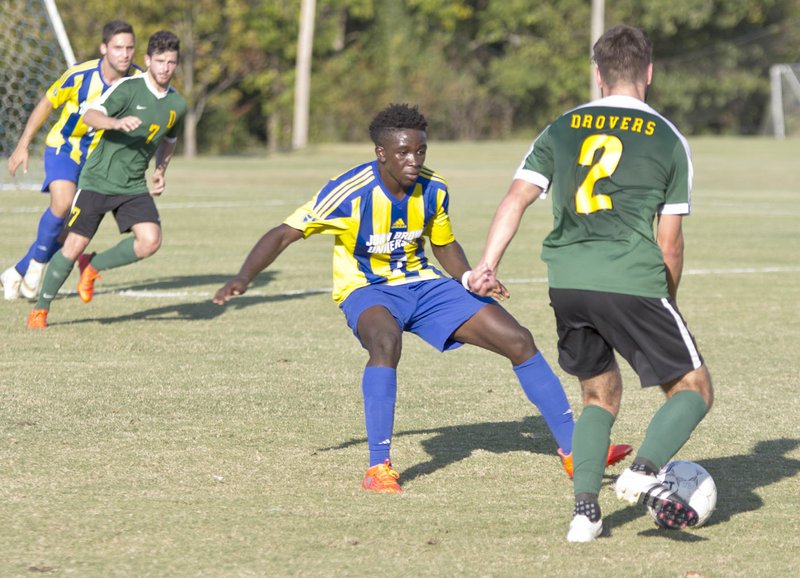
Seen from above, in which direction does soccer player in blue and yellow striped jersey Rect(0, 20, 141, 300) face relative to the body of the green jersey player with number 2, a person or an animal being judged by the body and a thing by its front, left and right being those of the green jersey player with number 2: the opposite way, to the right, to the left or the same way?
to the right

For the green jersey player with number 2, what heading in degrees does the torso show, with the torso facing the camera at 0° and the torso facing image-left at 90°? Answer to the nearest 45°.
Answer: approximately 180°

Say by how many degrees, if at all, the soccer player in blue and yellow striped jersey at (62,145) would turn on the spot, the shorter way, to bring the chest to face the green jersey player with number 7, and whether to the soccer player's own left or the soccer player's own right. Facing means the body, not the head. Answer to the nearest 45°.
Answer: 0° — they already face them

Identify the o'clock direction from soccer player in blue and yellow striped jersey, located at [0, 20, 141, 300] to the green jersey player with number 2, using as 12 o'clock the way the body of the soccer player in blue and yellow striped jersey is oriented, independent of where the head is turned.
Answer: The green jersey player with number 2 is roughly at 1 o'clock from the soccer player in blue and yellow striped jersey.

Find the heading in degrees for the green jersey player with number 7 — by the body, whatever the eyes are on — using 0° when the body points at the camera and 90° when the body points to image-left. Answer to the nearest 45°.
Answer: approximately 315°

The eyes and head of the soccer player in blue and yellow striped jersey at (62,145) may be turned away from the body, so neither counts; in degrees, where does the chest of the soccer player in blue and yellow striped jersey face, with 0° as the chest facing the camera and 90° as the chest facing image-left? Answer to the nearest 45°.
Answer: approximately 315°

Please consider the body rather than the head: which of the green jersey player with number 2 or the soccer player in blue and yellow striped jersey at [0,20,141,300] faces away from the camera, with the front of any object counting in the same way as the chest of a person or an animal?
the green jersey player with number 2

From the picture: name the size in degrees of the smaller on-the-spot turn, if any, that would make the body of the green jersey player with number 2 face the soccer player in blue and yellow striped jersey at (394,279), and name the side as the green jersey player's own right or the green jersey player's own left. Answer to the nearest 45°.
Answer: approximately 45° to the green jersey player's own left

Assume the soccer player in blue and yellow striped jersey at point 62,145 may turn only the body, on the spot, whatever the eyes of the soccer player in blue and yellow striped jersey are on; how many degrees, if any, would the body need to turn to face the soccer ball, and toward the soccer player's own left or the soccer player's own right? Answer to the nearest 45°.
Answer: approximately 45° to the soccer player's own right

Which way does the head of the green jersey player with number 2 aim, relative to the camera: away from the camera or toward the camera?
away from the camera
